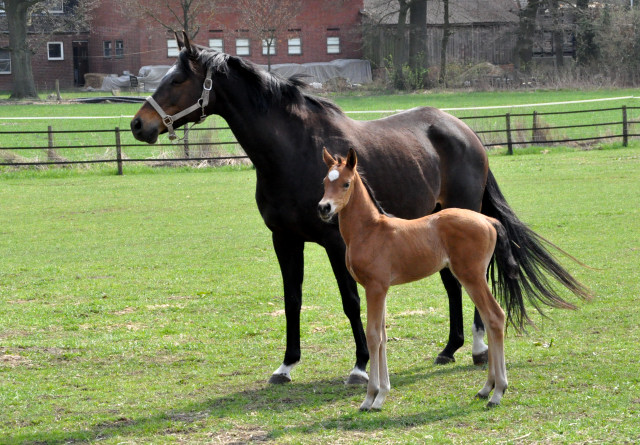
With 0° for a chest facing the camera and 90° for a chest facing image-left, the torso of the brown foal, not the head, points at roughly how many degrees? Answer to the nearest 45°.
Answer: approximately 90°

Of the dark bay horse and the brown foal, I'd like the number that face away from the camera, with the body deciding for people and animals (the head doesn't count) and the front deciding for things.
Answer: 0

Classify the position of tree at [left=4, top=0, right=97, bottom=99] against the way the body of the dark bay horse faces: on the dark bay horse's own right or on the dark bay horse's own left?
on the dark bay horse's own right

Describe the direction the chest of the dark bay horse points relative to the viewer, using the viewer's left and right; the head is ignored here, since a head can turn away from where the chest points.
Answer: facing the viewer and to the left of the viewer

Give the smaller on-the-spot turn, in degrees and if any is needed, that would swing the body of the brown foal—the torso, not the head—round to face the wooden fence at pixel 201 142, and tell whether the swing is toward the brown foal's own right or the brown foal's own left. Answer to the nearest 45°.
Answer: approximately 90° to the brown foal's own right
